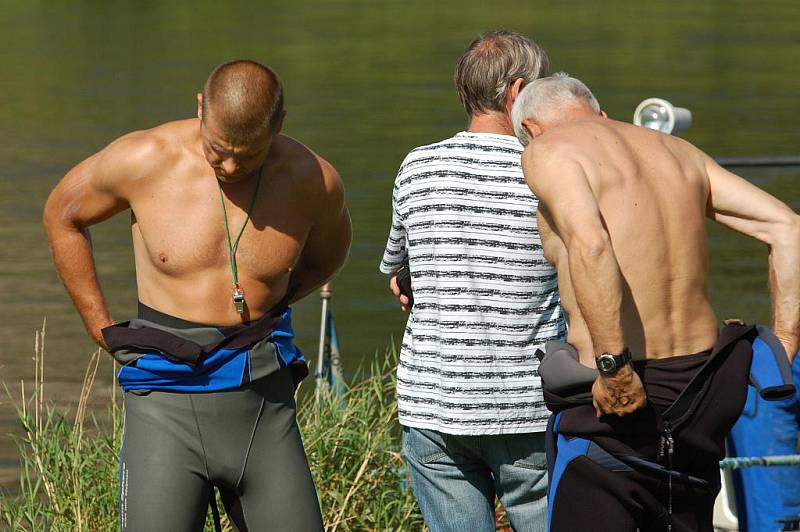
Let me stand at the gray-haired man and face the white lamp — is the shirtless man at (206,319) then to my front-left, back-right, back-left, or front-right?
back-left

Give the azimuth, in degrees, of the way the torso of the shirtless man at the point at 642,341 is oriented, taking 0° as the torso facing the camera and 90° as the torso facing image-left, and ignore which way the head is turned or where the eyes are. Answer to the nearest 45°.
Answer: approximately 135°

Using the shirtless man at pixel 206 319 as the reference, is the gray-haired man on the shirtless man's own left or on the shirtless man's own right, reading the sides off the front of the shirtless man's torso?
on the shirtless man's own left

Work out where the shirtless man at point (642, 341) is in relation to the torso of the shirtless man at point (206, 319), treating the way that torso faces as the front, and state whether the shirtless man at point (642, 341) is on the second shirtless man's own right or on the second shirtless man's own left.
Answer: on the second shirtless man's own left

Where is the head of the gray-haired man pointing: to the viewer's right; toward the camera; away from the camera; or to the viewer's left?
away from the camera

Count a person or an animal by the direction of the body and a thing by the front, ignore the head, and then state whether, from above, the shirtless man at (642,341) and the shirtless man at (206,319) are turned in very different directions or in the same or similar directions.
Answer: very different directions

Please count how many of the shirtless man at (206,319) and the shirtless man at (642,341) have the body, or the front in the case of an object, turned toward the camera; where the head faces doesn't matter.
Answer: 1
